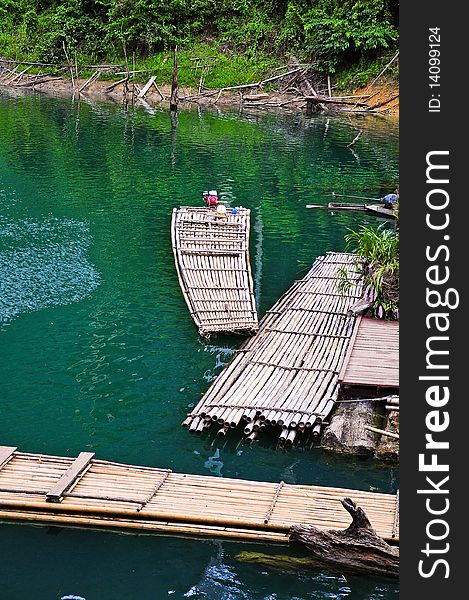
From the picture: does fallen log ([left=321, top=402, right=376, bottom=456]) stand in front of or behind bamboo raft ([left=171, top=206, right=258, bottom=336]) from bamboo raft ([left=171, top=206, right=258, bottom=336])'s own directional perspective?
in front

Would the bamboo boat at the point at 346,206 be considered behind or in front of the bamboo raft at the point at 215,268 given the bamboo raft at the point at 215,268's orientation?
behind

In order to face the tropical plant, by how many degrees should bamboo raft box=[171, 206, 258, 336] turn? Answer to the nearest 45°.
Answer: approximately 45° to its left

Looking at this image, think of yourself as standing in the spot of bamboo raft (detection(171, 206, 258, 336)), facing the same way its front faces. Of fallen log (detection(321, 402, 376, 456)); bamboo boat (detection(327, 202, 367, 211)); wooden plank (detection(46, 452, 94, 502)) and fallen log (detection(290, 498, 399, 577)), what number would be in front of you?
3

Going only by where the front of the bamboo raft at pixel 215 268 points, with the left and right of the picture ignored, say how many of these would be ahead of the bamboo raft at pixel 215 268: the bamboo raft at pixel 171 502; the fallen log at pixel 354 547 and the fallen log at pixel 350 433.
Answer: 3

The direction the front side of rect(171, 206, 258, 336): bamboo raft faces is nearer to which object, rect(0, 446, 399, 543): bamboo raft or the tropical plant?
the bamboo raft

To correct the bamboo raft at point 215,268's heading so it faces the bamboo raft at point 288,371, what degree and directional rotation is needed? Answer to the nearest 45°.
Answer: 0° — it already faces it

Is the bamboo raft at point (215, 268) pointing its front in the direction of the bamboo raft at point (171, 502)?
yes

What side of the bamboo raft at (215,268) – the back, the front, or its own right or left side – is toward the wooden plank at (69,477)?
front

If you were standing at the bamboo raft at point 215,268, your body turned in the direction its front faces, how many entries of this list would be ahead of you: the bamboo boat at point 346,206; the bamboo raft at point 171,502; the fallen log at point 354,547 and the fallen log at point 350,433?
3

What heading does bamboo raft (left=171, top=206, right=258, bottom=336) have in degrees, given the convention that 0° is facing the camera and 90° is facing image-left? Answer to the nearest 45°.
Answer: approximately 0°

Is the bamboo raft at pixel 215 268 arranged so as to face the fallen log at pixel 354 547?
yes

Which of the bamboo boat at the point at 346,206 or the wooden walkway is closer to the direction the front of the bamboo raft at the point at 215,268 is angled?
the wooden walkway
